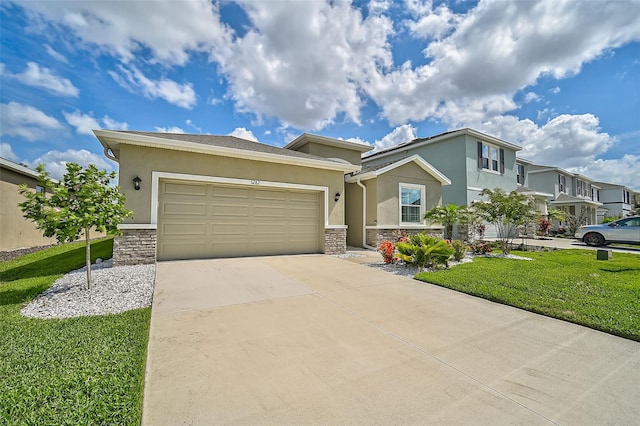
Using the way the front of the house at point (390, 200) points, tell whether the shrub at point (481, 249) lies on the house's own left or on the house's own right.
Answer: on the house's own left

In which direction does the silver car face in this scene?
to the viewer's left

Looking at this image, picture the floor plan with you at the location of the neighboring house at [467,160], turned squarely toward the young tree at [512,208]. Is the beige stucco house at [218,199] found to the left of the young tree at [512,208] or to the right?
right

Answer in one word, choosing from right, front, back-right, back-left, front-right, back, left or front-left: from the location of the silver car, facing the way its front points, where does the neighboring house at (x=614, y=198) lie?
right

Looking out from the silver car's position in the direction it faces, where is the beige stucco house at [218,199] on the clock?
The beige stucco house is roughly at 10 o'clock from the silver car.
